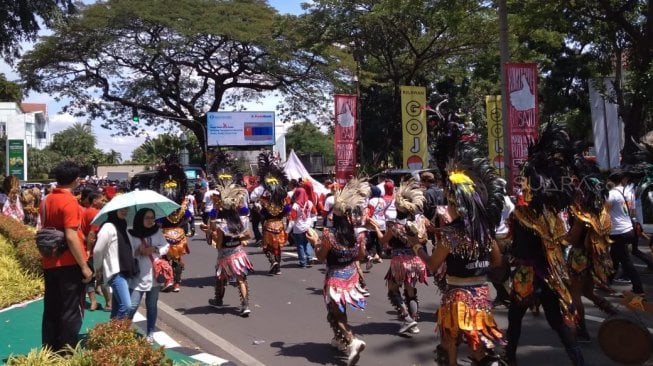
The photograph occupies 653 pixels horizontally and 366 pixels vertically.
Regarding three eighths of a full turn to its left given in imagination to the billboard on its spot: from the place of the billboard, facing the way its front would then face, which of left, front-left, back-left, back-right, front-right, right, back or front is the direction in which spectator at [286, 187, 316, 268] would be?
back-right

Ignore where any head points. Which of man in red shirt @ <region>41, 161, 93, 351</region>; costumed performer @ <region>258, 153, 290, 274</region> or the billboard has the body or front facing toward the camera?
the billboard

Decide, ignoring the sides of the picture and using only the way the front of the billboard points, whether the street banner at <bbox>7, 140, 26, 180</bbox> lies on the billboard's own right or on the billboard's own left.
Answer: on the billboard's own right

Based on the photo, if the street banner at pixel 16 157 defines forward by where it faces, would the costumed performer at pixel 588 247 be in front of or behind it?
in front

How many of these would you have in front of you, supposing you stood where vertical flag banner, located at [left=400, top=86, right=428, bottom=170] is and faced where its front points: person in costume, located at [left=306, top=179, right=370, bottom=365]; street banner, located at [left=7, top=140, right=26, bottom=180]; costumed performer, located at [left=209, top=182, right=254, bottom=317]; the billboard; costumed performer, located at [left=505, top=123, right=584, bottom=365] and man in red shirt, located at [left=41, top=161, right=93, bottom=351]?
4

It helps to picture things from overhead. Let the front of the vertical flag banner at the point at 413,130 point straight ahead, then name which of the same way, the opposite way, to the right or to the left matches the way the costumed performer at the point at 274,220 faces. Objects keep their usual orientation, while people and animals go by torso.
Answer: the opposite way

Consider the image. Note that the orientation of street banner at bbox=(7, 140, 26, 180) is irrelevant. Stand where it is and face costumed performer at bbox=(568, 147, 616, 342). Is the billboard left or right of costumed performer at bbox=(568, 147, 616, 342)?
left

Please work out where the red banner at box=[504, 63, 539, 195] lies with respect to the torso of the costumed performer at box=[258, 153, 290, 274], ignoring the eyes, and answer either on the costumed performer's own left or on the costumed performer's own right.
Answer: on the costumed performer's own right

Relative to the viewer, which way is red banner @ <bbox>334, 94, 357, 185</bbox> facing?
toward the camera

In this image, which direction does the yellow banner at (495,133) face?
toward the camera

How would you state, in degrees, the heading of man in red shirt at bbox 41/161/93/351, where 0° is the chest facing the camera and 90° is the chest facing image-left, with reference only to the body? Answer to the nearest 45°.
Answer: approximately 225°

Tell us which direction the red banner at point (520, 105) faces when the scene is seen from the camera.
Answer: facing the viewer

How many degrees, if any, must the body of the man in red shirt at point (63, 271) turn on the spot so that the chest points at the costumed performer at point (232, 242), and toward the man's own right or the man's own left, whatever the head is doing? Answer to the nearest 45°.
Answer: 0° — they already face them
